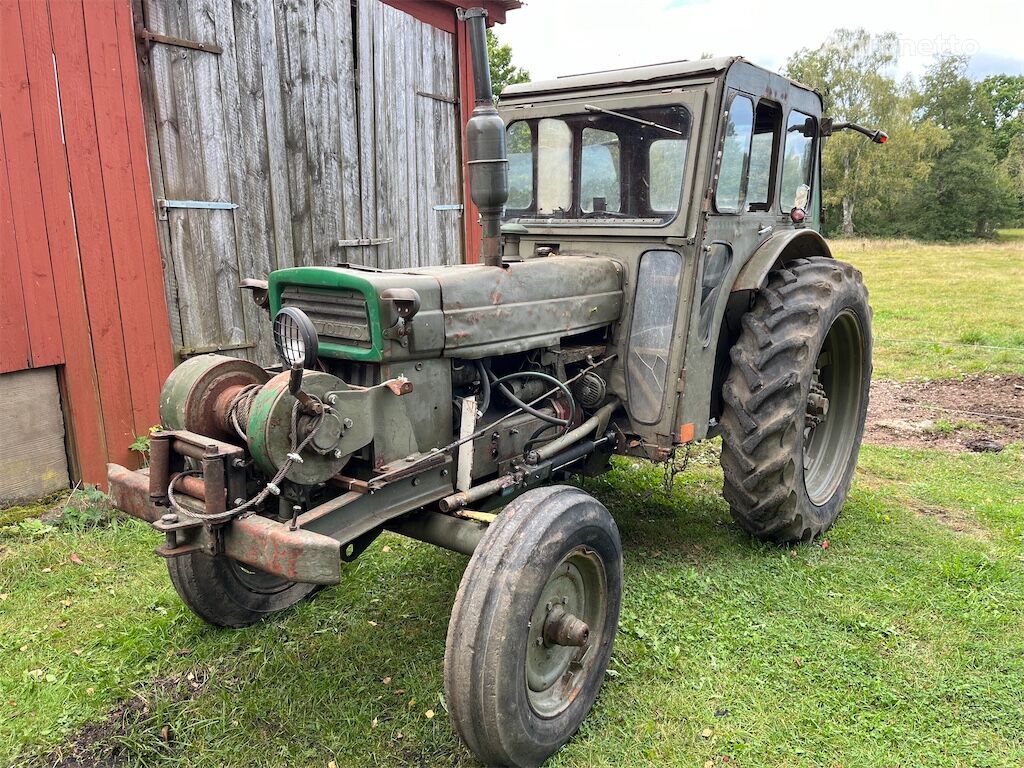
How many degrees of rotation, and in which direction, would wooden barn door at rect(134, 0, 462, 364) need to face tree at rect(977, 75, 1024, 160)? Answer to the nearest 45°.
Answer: approximately 90° to its left

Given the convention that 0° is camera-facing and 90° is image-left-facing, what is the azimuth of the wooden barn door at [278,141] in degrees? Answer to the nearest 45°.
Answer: approximately 315°

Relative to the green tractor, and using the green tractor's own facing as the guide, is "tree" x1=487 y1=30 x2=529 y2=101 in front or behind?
behind

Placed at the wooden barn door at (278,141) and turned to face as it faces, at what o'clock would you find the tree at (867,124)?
The tree is roughly at 9 o'clock from the wooden barn door.

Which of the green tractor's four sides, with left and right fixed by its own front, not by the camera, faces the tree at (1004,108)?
back

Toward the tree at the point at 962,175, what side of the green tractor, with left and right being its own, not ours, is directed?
back

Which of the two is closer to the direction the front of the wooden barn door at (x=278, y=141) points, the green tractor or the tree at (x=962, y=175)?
the green tractor

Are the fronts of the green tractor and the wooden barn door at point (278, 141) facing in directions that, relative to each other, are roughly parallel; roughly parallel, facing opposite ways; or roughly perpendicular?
roughly perpendicular

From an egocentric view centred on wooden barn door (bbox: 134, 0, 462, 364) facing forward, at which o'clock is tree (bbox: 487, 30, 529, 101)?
The tree is roughly at 8 o'clock from the wooden barn door.

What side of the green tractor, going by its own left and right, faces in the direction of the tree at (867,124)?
back

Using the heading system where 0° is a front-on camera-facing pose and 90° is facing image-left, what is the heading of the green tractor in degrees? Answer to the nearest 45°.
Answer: approximately 45°
